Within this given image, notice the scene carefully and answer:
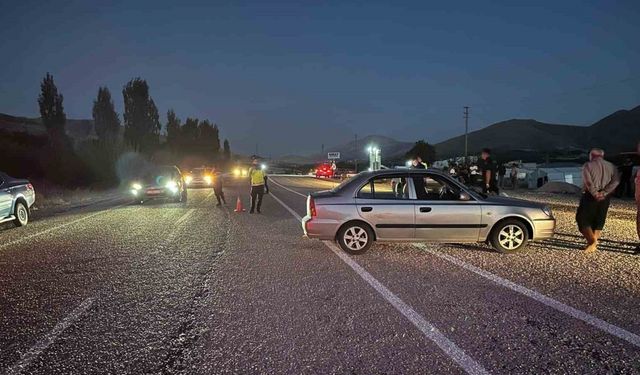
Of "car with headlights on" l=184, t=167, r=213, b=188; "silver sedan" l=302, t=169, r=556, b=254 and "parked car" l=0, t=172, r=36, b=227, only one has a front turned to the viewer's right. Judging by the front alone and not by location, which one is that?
the silver sedan

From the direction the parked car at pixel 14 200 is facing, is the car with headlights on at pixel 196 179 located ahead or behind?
behind

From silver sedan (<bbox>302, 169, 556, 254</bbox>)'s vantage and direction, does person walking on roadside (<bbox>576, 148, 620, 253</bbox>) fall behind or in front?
in front

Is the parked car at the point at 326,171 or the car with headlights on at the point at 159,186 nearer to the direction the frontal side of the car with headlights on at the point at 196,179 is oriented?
the car with headlights on

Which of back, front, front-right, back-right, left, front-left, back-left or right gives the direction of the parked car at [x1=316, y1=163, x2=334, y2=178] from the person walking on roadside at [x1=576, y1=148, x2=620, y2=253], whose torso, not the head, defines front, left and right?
front-left

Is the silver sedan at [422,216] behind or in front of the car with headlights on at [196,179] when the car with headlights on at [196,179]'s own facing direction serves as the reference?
in front

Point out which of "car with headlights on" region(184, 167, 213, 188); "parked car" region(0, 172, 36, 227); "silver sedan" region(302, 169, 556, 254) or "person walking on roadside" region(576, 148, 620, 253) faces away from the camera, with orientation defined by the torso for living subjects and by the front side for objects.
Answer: the person walking on roadside

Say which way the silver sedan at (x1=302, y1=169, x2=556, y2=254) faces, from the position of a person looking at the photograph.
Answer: facing to the right of the viewer
